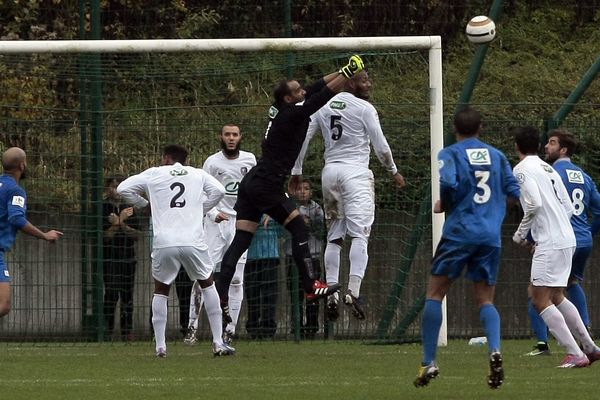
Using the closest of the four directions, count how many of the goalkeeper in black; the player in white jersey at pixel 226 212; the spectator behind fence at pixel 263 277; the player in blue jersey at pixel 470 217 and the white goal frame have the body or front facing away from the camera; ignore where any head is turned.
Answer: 1

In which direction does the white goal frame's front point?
toward the camera

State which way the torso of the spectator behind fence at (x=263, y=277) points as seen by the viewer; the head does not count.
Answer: toward the camera

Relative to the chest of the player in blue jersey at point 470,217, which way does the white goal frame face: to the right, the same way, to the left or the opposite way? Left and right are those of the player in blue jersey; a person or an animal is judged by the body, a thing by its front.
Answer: the opposite way

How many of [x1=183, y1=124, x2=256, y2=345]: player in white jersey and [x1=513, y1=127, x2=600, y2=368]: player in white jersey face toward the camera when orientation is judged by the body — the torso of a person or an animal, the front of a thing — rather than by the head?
1

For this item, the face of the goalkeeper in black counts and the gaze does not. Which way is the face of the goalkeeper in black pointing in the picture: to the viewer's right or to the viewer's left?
to the viewer's right

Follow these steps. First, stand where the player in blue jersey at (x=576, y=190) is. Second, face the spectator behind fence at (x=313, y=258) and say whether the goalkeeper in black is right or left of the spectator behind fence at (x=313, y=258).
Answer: left

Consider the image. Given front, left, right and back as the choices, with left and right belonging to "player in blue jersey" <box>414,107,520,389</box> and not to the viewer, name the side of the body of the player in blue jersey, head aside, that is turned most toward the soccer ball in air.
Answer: front

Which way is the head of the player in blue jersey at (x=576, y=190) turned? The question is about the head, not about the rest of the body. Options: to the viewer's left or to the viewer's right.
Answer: to the viewer's left

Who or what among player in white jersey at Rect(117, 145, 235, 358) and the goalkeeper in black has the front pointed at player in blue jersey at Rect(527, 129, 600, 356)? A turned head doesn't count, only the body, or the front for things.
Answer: the goalkeeper in black

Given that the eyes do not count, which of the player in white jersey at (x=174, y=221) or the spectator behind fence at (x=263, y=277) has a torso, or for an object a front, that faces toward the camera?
the spectator behind fence

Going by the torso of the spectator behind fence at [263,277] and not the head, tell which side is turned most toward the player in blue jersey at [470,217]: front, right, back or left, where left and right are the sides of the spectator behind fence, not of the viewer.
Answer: front

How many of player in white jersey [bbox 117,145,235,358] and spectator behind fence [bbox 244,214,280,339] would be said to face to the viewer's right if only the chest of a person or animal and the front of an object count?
0

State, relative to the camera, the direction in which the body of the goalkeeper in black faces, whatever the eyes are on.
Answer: to the viewer's right
